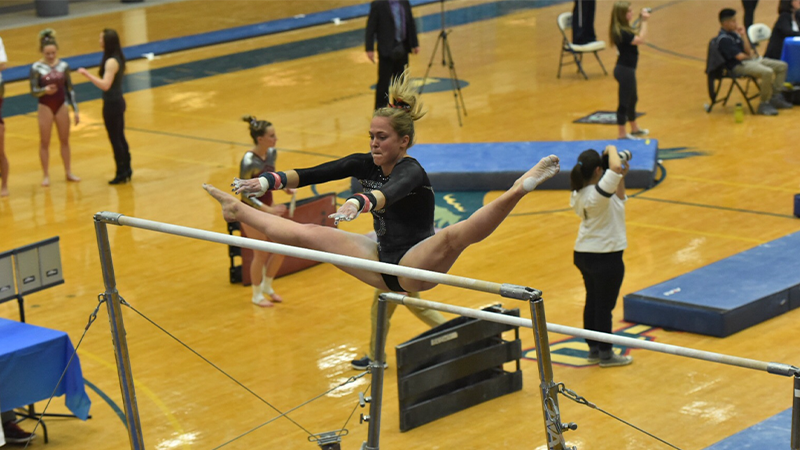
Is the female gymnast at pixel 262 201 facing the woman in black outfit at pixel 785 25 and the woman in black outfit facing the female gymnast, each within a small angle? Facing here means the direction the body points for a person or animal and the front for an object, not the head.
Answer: no

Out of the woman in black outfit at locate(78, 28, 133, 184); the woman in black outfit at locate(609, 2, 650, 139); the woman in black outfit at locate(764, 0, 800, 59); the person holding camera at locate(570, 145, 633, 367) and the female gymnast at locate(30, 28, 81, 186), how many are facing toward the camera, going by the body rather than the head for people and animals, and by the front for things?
1

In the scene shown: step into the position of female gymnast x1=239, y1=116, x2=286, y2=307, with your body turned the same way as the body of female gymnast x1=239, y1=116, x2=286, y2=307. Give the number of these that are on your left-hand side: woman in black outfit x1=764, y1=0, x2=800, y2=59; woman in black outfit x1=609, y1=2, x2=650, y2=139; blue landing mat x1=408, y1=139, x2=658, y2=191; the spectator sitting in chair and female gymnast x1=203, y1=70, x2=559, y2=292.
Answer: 4

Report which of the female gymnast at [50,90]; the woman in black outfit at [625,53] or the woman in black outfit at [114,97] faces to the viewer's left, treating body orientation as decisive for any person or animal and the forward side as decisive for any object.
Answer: the woman in black outfit at [114,97]

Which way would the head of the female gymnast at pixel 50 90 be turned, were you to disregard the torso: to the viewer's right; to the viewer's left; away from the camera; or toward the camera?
toward the camera

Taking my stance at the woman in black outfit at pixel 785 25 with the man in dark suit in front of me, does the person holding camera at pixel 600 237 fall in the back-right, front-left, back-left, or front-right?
front-left

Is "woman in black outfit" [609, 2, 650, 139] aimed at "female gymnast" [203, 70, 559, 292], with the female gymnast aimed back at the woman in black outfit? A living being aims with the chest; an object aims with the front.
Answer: no

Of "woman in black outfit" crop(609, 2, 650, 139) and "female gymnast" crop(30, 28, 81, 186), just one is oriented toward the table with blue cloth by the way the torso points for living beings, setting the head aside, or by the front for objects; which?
the female gymnast

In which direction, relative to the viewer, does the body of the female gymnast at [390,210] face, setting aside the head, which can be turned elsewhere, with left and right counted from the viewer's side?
facing the viewer and to the left of the viewer

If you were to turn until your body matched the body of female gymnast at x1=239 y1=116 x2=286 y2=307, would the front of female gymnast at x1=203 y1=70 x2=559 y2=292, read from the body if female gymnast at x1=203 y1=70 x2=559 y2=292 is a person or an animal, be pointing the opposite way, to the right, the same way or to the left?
to the right

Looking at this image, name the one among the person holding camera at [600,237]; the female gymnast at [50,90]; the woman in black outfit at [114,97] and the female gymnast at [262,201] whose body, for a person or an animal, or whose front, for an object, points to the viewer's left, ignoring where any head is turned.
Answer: the woman in black outfit

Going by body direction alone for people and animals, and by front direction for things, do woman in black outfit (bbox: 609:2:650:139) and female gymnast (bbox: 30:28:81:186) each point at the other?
no

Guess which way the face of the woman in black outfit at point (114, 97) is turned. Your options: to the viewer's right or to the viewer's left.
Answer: to the viewer's left

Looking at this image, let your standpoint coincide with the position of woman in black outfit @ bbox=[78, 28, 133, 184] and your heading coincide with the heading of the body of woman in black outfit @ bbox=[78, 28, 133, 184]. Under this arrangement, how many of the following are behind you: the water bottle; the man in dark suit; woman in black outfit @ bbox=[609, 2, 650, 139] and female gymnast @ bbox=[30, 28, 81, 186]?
3

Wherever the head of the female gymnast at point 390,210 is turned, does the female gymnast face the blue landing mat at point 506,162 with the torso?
no

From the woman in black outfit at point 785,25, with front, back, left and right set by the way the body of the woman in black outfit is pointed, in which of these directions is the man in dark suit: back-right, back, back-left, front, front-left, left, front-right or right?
back-right
